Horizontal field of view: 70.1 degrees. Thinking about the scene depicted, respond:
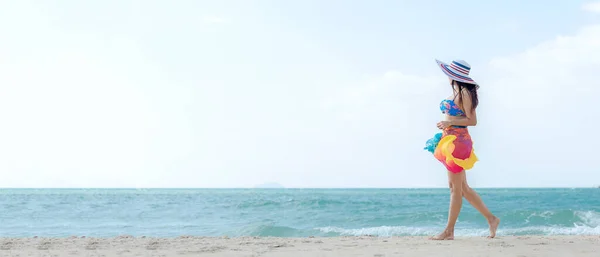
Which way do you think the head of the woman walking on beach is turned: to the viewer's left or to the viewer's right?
to the viewer's left

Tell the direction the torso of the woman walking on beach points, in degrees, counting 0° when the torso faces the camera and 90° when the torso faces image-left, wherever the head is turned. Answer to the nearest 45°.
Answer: approximately 90°
